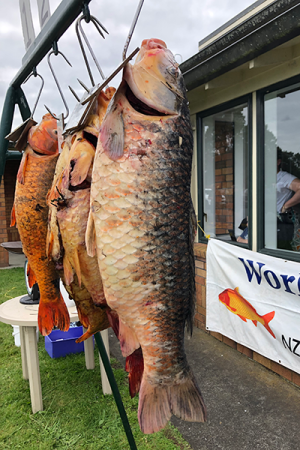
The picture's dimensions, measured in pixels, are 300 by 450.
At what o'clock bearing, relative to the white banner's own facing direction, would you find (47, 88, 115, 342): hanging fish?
The hanging fish is roughly at 11 o'clock from the white banner.

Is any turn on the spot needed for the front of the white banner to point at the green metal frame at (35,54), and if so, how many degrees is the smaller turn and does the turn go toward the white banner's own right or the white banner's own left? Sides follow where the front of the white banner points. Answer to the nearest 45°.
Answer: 0° — it already faces it

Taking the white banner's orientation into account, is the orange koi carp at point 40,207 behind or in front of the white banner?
in front

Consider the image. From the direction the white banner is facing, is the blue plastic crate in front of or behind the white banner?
in front

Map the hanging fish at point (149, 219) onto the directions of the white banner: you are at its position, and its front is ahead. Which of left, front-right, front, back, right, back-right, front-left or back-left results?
front-left

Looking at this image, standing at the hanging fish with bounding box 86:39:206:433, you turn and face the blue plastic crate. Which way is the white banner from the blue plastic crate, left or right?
right

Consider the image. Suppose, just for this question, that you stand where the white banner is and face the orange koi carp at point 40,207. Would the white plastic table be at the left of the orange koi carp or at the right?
right

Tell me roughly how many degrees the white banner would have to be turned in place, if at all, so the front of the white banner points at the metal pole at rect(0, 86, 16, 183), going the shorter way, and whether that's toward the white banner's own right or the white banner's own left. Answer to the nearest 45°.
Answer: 0° — it already faces it

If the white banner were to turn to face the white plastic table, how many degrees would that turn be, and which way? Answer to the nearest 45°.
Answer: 0° — it already faces it
